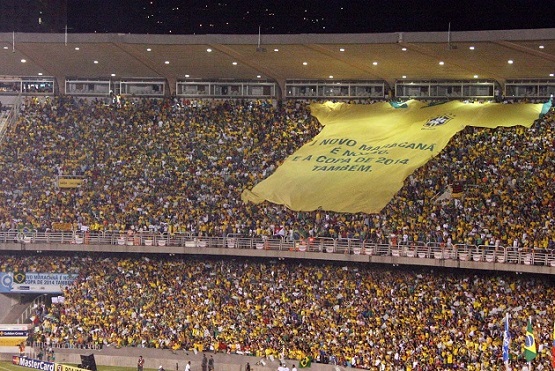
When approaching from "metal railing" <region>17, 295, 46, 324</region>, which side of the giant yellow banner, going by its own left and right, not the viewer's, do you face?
right

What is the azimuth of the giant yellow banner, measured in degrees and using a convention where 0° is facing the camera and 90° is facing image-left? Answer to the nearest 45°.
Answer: approximately 0°
